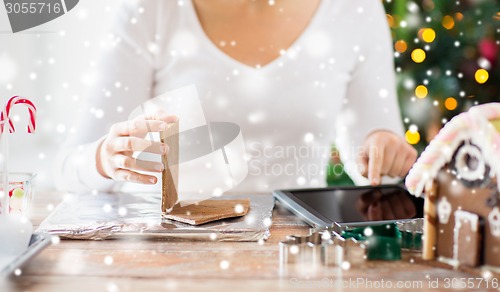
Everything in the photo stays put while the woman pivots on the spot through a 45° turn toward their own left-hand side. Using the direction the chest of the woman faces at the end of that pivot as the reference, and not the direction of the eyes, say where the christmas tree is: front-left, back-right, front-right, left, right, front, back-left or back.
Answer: left

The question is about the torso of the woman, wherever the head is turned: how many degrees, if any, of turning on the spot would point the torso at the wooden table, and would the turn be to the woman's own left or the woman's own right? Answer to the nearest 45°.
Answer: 0° — they already face it

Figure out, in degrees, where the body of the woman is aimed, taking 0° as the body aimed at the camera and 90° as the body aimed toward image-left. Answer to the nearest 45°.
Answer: approximately 0°

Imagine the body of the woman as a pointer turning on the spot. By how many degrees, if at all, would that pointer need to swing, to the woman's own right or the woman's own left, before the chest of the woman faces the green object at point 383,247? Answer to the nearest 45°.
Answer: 0° — they already face it

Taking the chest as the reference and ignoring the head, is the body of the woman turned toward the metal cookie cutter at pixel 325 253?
yes

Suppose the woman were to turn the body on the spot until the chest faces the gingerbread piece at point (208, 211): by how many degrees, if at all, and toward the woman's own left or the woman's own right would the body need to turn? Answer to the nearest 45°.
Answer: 0° — they already face it
